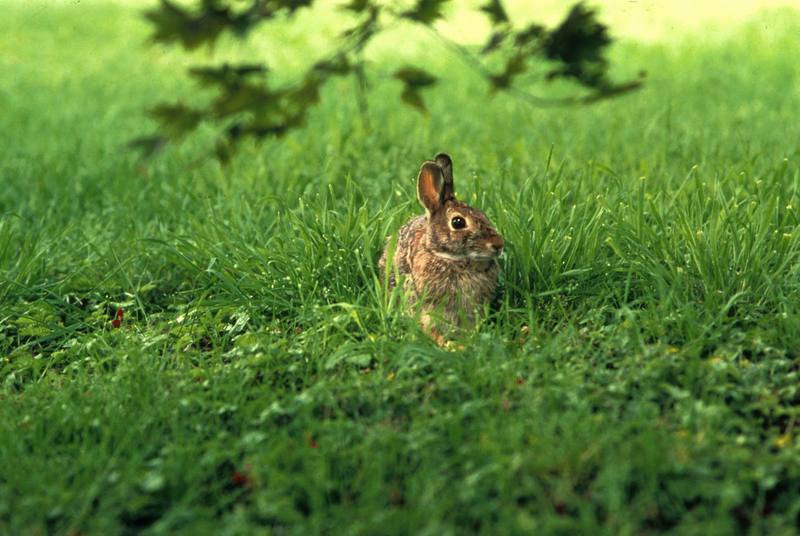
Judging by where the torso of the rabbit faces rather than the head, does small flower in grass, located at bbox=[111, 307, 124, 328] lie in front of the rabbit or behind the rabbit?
behind

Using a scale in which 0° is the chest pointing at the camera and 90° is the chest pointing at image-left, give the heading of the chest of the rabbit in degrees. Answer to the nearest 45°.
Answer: approximately 315°
